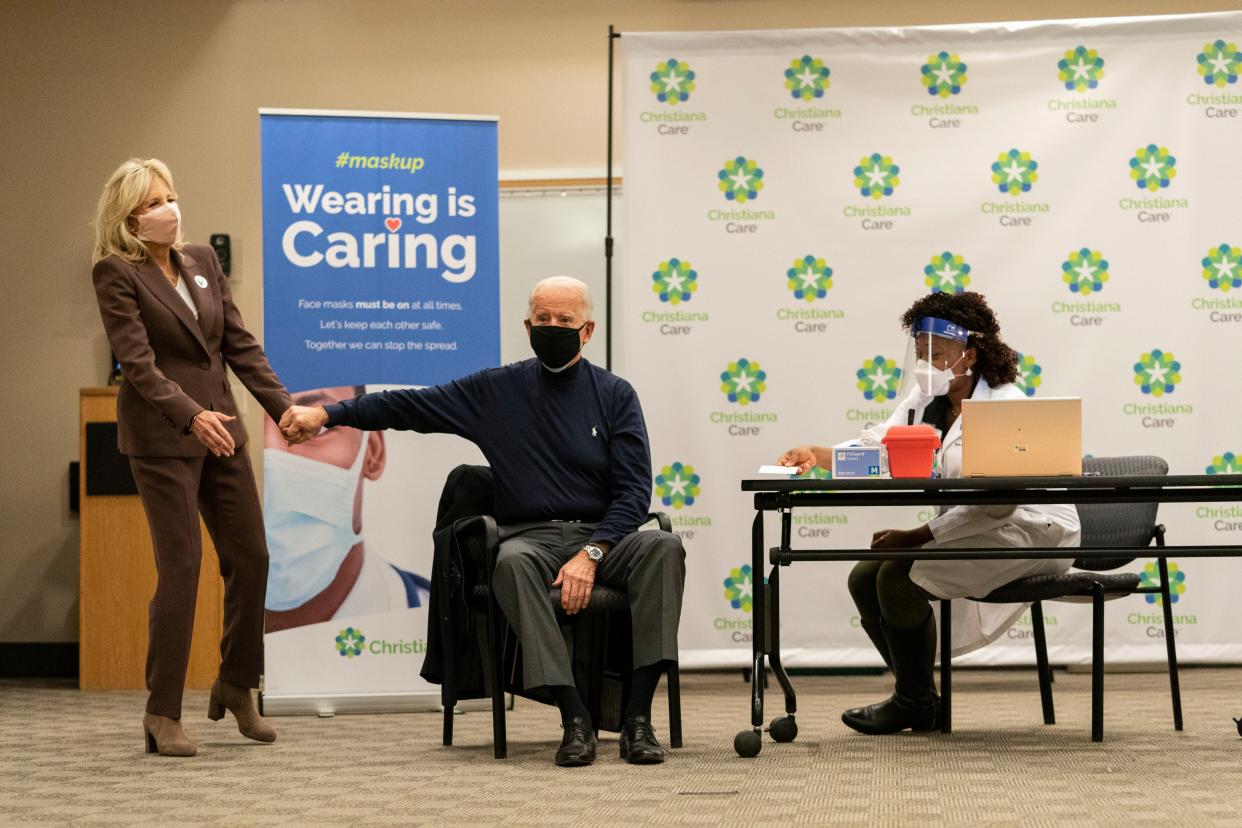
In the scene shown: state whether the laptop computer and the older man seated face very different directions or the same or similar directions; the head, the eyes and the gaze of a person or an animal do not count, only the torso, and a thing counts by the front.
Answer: very different directions

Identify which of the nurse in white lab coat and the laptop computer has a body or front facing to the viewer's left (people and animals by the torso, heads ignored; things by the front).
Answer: the nurse in white lab coat

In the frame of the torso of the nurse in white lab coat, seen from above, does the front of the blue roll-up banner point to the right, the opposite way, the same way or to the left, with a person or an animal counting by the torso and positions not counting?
to the left

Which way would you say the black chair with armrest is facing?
toward the camera

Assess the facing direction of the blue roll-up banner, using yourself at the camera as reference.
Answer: facing the viewer

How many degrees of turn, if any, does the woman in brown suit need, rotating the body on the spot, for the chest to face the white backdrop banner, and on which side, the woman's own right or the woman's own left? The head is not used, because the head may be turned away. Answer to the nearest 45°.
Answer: approximately 45° to the woman's own left

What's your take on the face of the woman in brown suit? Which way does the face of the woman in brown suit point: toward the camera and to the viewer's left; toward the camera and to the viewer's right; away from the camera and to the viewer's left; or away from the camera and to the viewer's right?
toward the camera and to the viewer's right

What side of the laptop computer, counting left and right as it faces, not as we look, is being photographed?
back

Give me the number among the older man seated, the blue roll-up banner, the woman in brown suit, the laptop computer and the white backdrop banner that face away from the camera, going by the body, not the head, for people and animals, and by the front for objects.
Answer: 1

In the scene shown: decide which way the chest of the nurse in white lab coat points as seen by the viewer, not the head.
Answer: to the viewer's left

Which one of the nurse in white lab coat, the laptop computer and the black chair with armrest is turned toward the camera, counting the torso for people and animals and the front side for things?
the black chair with armrest

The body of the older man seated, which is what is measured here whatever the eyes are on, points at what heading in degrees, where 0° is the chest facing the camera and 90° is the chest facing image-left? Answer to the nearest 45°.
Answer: approximately 0°

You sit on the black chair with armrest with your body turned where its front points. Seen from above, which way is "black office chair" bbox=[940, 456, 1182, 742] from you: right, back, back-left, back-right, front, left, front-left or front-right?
left

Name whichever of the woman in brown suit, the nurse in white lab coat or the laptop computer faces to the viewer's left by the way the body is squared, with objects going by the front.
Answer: the nurse in white lab coat

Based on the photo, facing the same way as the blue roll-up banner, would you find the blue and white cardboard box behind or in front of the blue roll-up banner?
in front

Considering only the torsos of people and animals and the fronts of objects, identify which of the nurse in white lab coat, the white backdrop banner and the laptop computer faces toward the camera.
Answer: the white backdrop banner

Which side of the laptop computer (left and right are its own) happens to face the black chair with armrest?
left
